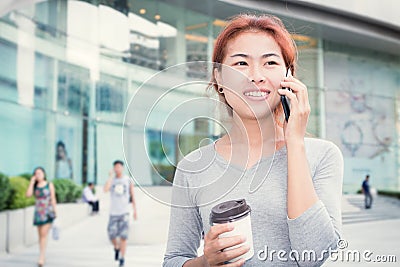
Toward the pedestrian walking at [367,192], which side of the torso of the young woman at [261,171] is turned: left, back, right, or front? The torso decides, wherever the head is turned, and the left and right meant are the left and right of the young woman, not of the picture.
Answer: back

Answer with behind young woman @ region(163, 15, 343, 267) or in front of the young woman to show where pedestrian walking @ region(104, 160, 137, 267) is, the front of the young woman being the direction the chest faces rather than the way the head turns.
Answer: behind

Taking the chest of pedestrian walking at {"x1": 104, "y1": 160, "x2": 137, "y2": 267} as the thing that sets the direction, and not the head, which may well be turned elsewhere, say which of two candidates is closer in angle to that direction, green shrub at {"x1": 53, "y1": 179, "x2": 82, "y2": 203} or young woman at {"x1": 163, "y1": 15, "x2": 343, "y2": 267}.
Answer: the young woman

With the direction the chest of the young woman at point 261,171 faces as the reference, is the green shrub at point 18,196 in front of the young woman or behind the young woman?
behind

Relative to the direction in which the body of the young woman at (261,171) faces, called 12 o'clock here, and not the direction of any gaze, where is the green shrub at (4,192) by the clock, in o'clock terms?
The green shrub is roughly at 5 o'clock from the young woman.

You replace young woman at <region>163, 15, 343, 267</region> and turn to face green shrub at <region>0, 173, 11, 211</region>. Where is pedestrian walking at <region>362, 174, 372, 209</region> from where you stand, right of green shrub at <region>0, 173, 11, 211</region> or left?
right

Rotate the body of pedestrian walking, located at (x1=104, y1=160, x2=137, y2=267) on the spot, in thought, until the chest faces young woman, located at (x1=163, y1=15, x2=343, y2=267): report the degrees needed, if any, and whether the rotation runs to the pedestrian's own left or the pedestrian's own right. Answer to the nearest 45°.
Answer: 0° — they already face them

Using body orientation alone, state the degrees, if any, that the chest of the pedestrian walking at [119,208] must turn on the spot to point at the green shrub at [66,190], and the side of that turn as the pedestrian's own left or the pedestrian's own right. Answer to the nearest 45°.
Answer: approximately 135° to the pedestrian's own right

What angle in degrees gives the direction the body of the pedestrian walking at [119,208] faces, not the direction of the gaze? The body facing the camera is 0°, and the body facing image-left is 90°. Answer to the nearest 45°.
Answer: approximately 0°
